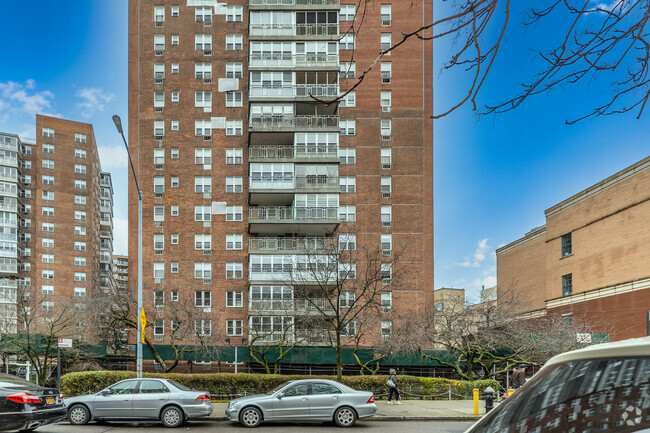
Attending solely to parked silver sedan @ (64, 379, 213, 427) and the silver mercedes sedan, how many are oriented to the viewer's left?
2

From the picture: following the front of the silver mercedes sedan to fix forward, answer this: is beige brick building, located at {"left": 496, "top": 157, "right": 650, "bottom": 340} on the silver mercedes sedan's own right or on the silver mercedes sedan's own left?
on the silver mercedes sedan's own right

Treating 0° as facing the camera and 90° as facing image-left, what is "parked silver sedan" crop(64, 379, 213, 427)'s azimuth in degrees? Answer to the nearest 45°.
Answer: approximately 90°

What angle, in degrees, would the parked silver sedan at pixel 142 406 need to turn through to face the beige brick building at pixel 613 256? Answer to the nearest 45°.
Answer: approximately 135° to its right

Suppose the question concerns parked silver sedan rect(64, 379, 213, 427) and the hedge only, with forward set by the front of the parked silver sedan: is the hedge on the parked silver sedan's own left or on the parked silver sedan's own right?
on the parked silver sedan's own right

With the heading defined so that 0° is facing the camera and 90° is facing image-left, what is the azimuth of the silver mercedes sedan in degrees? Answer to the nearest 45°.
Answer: approximately 90°

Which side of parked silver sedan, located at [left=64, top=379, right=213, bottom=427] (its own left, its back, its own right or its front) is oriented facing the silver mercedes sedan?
back

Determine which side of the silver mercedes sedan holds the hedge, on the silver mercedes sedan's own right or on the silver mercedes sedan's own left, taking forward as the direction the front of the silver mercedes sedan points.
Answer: on the silver mercedes sedan's own right

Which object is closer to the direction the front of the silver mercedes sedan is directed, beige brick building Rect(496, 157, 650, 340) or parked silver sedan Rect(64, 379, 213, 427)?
the parked silver sedan
